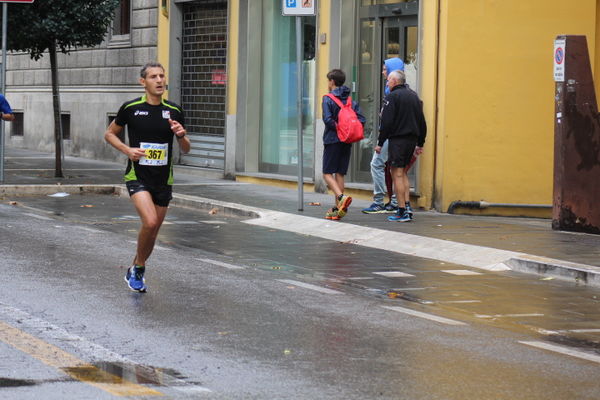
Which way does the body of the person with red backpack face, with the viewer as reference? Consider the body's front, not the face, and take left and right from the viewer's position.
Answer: facing away from the viewer and to the left of the viewer

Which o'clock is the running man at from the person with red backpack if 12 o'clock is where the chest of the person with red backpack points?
The running man is roughly at 8 o'clock from the person with red backpack.

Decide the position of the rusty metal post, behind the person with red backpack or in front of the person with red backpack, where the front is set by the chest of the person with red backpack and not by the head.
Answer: behind
